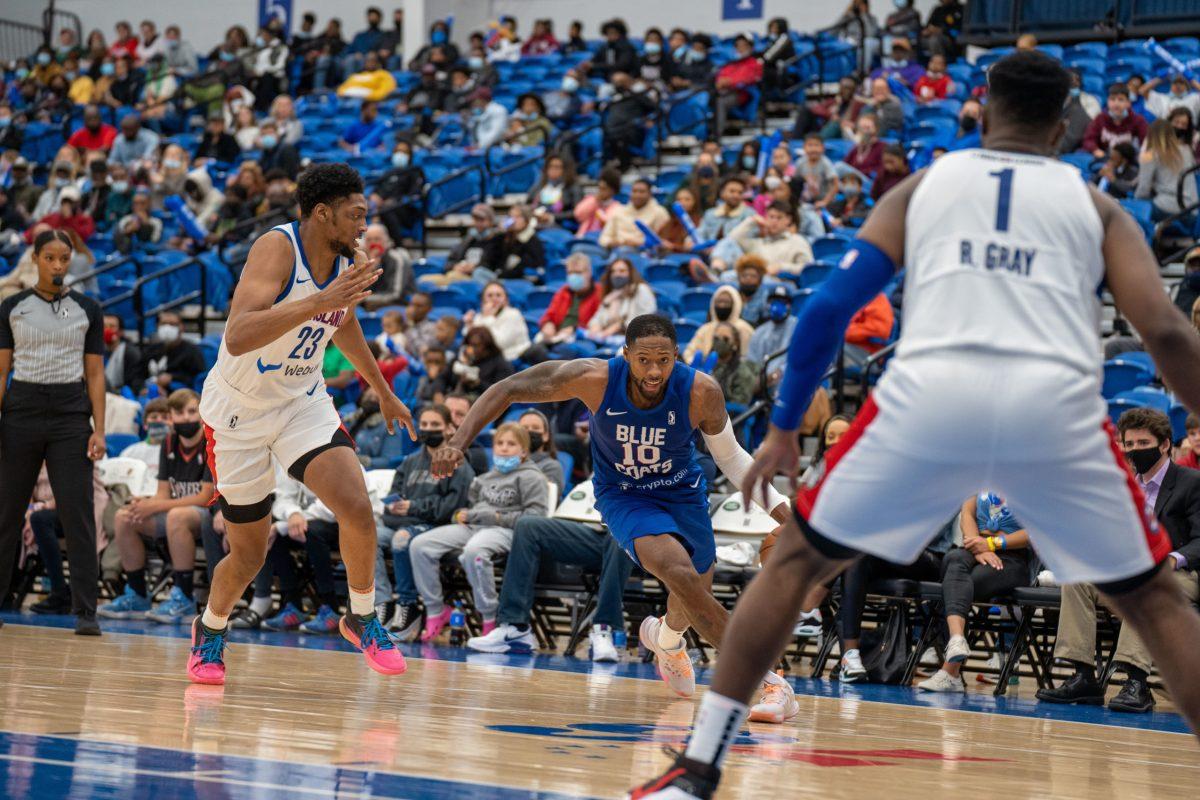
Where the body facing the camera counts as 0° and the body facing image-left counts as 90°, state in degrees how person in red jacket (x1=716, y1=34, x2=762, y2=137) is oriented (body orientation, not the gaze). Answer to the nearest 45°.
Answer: approximately 45°

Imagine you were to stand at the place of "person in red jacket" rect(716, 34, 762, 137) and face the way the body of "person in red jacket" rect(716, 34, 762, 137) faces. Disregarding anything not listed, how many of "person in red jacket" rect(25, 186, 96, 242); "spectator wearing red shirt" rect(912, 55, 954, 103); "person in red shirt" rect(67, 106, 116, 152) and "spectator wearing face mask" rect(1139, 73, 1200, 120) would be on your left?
2

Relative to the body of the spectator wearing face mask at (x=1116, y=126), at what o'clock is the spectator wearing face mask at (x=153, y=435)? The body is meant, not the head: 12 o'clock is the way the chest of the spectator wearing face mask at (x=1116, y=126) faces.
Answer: the spectator wearing face mask at (x=153, y=435) is roughly at 2 o'clock from the spectator wearing face mask at (x=1116, y=126).

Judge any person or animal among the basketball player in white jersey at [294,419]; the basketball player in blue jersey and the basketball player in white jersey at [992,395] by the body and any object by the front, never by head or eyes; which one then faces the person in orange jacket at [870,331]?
the basketball player in white jersey at [992,395]

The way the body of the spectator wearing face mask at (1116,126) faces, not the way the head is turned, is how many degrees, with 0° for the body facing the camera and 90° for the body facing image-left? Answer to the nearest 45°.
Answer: approximately 0°

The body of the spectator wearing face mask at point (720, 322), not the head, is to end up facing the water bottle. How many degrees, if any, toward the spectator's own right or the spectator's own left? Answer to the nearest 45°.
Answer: approximately 45° to the spectator's own right

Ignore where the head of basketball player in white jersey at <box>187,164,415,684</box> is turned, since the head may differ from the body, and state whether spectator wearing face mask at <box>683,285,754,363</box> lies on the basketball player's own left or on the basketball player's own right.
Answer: on the basketball player's own left

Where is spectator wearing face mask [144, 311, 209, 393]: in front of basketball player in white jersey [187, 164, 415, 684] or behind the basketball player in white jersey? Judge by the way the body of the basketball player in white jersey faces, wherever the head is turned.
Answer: behind
